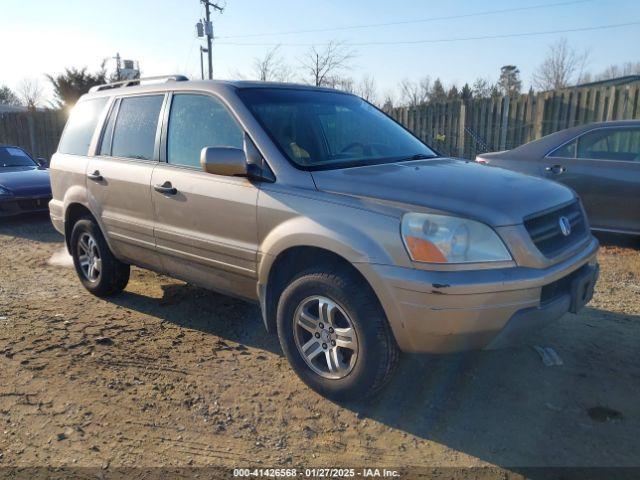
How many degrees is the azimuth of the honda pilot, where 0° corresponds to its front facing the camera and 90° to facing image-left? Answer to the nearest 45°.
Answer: approximately 315°

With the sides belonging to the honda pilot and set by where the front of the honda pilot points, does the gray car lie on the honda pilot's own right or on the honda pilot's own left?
on the honda pilot's own left

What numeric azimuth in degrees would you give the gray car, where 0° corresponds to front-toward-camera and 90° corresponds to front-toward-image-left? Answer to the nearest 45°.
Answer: approximately 270°

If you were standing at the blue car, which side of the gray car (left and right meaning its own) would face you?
back

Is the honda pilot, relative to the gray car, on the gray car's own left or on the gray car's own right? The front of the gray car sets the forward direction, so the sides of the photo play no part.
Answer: on the gray car's own right

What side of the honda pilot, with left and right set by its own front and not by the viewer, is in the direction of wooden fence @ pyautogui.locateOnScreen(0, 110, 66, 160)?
back

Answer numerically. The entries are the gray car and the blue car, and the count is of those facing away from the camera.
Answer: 0

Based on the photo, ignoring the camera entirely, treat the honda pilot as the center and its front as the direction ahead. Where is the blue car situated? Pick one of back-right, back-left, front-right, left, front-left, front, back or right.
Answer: back

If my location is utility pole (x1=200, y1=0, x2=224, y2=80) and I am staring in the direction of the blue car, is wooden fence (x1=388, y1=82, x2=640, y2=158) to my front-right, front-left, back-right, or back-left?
front-left
